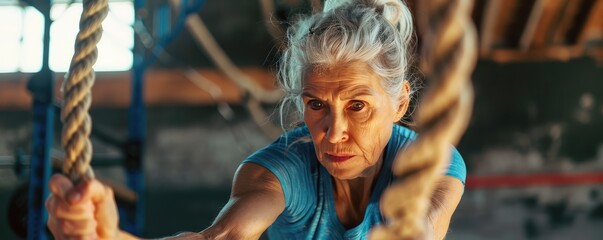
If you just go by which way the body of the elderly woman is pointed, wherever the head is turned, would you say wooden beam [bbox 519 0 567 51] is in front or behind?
behind

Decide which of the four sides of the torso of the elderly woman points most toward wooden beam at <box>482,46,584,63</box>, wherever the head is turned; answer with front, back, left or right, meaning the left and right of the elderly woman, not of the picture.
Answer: back

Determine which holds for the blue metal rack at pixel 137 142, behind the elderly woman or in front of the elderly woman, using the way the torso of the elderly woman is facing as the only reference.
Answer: behind

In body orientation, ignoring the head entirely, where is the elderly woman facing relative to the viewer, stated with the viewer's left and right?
facing the viewer

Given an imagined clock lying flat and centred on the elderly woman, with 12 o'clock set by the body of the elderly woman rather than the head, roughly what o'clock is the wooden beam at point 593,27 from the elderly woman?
The wooden beam is roughly at 7 o'clock from the elderly woman.

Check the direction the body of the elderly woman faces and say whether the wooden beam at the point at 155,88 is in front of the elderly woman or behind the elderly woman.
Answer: behind

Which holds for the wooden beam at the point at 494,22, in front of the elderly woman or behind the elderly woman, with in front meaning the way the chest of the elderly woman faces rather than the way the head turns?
behind

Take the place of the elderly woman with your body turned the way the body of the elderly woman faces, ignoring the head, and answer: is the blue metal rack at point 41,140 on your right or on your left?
on your right
